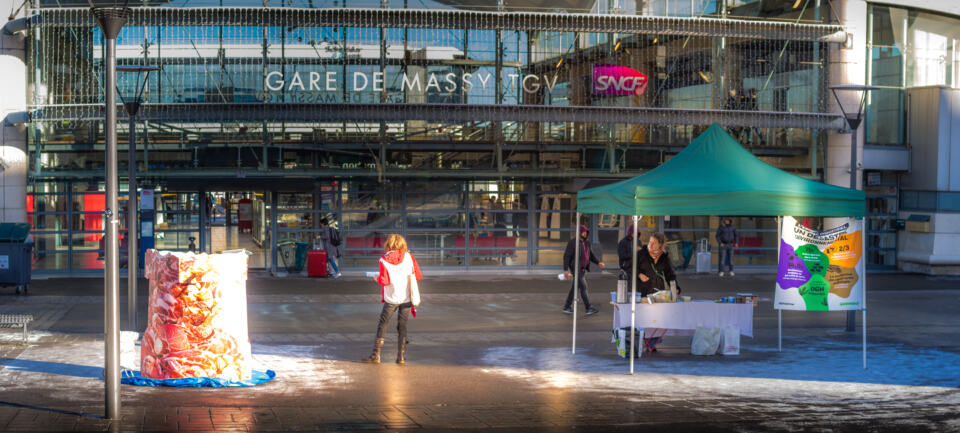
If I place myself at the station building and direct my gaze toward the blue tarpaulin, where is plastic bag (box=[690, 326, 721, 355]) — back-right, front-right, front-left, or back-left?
front-left

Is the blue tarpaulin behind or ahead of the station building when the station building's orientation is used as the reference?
ahead

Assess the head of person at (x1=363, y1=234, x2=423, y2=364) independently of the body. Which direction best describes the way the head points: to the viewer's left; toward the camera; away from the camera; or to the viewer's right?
away from the camera

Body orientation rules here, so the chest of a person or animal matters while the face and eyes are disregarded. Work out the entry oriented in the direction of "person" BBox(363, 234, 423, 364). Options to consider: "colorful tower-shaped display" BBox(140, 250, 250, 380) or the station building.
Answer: the station building

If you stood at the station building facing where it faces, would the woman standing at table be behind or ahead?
ahead

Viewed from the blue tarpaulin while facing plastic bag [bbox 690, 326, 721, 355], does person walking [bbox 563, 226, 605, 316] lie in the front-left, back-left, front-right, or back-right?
front-left

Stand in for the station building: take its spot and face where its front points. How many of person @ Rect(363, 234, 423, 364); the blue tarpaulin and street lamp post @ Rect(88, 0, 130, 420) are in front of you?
3
